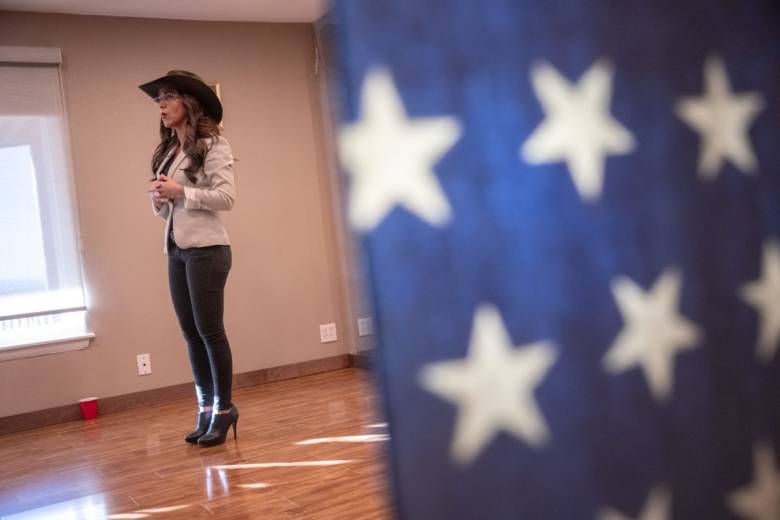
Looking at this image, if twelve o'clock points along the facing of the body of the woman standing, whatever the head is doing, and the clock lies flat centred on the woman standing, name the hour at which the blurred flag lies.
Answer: The blurred flag is roughly at 10 o'clock from the woman standing.

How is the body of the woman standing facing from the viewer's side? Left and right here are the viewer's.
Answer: facing the viewer and to the left of the viewer

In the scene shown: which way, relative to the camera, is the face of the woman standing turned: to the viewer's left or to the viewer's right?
to the viewer's left

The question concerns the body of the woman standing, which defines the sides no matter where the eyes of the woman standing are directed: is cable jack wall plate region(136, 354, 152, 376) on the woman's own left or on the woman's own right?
on the woman's own right

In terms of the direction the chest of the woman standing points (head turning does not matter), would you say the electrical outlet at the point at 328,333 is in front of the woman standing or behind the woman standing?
behind

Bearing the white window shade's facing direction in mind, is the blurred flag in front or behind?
in front

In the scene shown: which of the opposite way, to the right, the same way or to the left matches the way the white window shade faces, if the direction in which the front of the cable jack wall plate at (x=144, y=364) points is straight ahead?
the same way

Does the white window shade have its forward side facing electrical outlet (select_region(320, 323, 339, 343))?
no

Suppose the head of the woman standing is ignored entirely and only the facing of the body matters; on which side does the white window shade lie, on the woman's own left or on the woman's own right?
on the woman's own right

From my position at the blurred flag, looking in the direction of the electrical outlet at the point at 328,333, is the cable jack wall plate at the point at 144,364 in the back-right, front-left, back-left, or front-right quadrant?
front-left

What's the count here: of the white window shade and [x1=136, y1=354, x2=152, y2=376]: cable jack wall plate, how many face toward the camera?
2

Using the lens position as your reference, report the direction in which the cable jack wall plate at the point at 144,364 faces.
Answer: facing the viewer

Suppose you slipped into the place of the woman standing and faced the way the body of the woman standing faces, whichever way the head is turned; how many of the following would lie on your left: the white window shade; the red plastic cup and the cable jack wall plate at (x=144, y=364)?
0

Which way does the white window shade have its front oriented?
toward the camera

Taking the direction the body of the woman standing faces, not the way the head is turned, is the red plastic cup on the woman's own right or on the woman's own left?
on the woman's own right

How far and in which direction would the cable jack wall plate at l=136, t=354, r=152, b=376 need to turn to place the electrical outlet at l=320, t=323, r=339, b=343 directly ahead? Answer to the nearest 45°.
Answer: approximately 90° to its left

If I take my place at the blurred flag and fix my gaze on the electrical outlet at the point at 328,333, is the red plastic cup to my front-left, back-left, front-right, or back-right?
front-left

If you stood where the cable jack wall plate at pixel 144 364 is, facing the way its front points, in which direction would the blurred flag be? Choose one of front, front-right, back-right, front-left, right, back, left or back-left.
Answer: front
